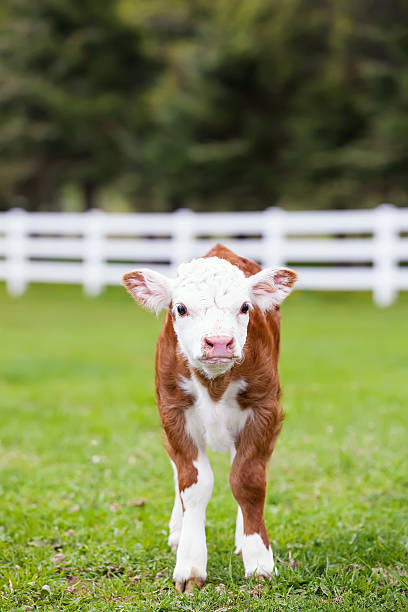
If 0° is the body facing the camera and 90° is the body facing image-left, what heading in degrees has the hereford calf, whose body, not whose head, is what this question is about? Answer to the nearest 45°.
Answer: approximately 0°

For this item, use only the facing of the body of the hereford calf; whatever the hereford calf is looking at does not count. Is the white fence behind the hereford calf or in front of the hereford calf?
behind
